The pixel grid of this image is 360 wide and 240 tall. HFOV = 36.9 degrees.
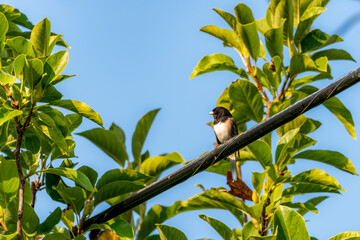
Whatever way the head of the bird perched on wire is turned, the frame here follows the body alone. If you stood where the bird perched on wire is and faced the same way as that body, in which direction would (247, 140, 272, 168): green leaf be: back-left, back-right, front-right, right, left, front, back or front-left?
back-left

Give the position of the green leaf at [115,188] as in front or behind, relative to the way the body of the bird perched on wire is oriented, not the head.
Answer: in front

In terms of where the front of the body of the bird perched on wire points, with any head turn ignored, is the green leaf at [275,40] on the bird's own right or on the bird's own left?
on the bird's own left

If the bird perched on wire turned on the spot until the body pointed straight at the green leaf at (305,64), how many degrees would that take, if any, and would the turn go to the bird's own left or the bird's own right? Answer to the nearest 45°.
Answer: approximately 135° to the bird's own left

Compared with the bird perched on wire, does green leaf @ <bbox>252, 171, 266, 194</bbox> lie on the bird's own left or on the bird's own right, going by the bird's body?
on the bird's own left

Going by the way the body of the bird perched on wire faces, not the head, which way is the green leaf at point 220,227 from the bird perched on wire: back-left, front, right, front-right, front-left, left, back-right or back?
front-left

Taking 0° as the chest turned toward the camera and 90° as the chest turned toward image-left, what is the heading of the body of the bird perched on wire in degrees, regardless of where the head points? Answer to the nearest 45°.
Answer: approximately 45°

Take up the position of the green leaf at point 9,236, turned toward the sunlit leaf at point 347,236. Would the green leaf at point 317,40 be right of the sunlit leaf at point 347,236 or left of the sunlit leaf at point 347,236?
left

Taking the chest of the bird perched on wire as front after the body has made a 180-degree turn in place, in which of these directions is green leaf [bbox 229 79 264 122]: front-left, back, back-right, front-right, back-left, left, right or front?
front
